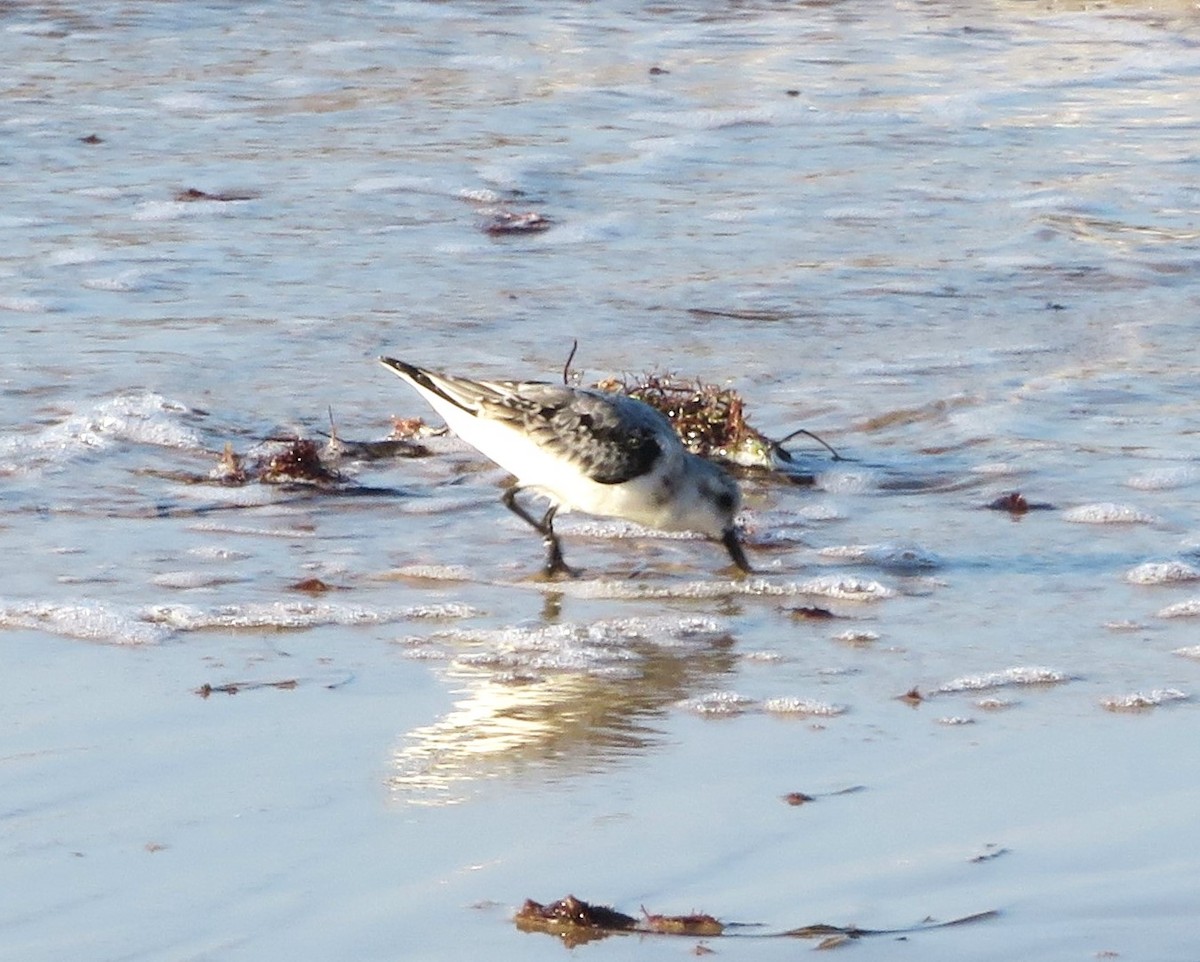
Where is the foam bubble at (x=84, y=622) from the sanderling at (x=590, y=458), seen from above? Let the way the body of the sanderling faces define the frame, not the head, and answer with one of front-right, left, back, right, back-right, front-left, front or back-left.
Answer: back-right

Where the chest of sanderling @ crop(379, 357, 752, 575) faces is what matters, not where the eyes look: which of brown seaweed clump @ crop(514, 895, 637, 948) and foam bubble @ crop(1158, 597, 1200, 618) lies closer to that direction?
the foam bubble

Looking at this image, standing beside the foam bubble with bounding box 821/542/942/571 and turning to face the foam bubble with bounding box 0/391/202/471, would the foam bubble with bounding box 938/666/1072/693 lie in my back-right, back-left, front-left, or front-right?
back-left

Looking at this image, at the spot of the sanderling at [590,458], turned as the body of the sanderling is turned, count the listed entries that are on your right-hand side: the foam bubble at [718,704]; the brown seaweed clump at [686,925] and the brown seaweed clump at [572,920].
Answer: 3

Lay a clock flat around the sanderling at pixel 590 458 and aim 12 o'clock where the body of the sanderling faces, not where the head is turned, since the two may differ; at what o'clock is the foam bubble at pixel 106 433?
The foam bubble is roughly at 7 o'clock from the sanderling.

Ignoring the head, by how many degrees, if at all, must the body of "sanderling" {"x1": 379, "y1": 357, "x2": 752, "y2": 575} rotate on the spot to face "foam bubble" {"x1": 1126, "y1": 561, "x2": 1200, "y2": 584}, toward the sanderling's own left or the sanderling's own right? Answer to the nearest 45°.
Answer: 0° — it already faces it

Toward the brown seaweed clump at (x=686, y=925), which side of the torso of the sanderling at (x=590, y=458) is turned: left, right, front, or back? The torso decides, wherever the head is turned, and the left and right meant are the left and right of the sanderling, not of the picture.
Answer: right

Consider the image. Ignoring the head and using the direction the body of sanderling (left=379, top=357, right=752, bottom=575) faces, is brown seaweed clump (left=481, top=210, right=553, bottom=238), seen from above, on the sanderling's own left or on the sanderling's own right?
on the sanderling's own left

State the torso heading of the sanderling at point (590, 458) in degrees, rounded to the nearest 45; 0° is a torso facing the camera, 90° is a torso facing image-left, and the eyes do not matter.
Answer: approximately 270°
